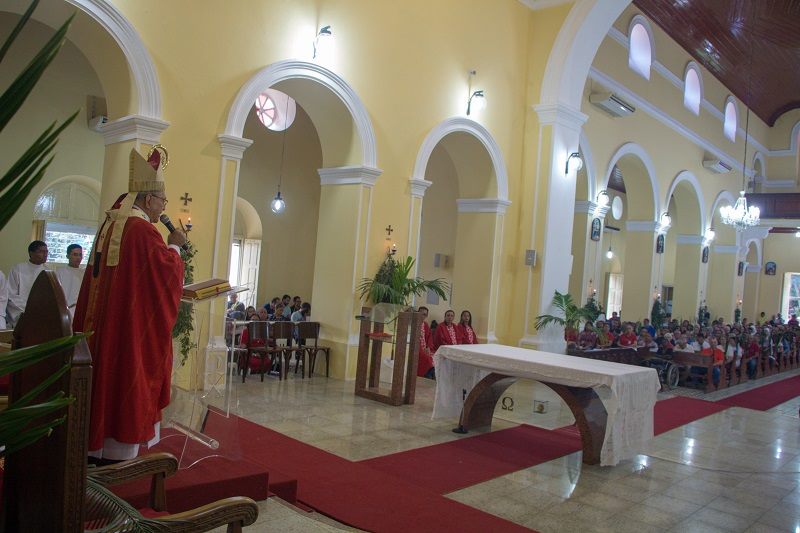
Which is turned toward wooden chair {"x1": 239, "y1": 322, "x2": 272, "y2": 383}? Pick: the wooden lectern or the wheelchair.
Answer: the wheelchair

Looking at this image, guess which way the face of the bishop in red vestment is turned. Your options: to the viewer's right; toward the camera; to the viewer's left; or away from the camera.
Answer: to the viewer's right

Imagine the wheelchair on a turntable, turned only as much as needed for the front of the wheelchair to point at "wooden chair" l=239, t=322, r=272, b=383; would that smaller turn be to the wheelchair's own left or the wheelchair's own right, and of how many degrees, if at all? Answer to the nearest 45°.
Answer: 0° — it already faces it

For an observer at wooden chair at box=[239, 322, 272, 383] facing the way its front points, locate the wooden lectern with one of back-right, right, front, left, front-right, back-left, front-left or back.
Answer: front-left

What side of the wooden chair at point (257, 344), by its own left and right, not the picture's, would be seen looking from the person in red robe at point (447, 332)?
left

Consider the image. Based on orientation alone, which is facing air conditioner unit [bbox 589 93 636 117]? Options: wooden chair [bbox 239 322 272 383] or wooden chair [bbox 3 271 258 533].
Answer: wooden chair [bbox 3 271 258 533]
